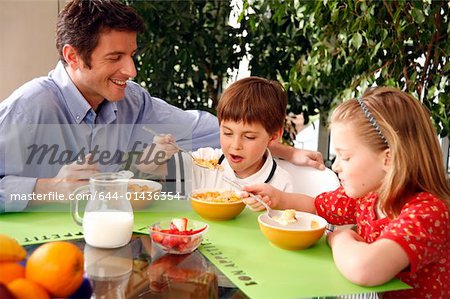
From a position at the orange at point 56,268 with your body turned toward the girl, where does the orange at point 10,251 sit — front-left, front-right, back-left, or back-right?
back-left

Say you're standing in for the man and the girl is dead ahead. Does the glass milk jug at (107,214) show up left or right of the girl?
right

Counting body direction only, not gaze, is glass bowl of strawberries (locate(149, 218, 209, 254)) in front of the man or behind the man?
in front

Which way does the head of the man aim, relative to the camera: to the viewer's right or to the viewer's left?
to the viewer's right

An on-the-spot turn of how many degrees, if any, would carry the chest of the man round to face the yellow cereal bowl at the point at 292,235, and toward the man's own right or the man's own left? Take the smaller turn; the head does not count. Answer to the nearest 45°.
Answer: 0° — they already face it

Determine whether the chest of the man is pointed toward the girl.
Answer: yes

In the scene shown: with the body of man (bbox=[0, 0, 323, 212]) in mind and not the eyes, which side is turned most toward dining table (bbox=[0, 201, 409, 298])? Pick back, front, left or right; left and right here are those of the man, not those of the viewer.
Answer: front

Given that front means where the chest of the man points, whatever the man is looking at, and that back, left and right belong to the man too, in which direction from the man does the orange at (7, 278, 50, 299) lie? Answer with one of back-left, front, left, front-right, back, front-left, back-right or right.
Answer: front-right

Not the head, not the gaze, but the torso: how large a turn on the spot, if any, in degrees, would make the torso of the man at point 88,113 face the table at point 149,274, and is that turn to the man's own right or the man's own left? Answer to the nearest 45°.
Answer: approximately 45° to the man's own right

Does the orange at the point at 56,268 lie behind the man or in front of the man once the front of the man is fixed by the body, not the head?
in front

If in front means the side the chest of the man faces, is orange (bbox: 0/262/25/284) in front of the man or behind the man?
in front
